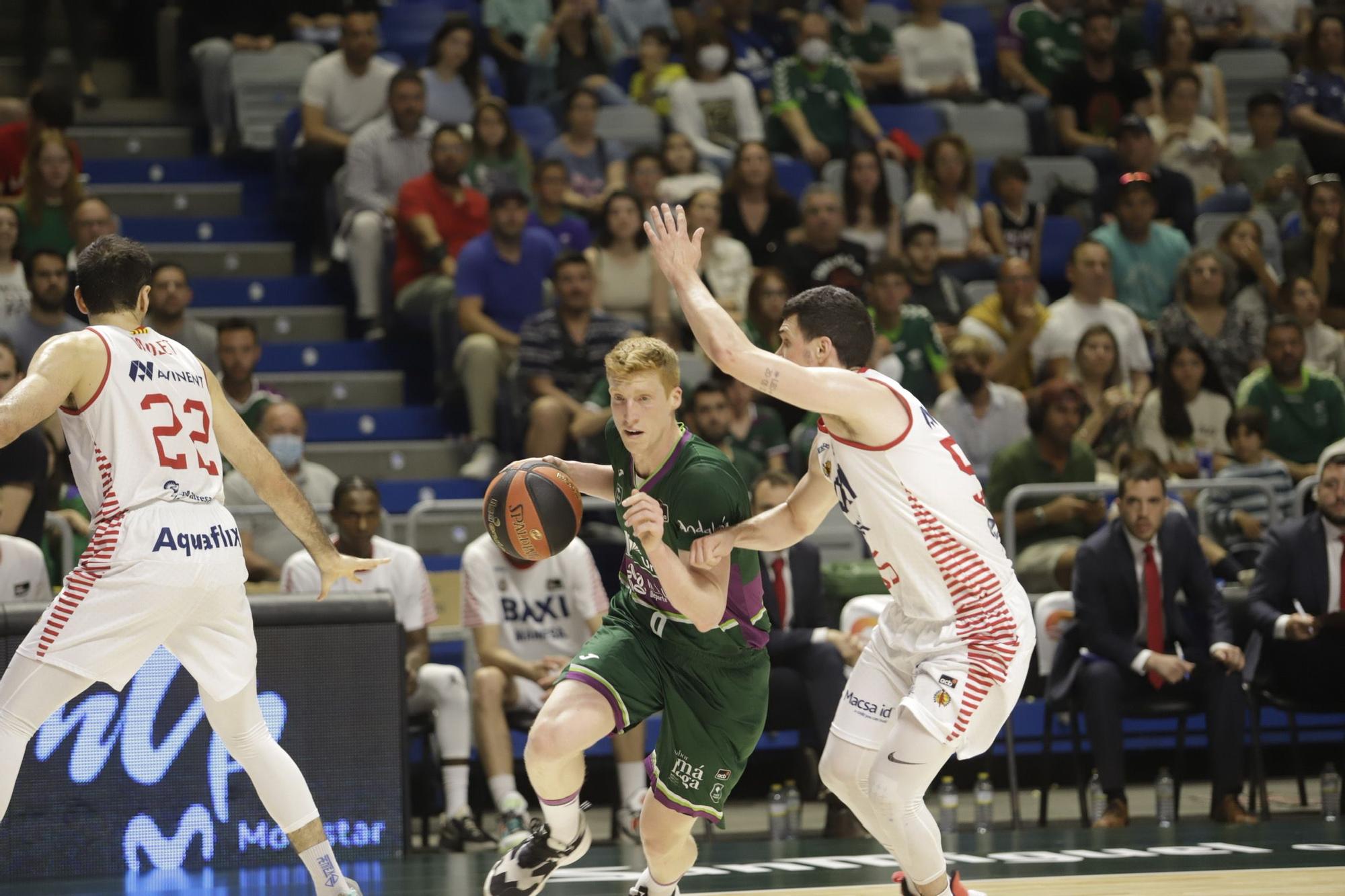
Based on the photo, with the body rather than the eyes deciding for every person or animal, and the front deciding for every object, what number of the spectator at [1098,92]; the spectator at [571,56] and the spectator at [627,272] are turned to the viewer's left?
0

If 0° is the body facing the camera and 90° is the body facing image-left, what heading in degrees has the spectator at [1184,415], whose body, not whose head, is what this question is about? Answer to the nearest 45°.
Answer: approximately 0°

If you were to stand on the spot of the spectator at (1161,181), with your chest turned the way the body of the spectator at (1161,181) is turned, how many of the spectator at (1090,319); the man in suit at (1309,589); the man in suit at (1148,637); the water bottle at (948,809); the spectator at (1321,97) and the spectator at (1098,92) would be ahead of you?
4

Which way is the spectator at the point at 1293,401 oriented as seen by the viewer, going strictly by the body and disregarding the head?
toward the camera

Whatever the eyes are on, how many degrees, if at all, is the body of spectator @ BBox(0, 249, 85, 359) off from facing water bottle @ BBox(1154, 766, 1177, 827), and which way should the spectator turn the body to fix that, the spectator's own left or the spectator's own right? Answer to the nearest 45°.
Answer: approximately 45° to the spectator's own left

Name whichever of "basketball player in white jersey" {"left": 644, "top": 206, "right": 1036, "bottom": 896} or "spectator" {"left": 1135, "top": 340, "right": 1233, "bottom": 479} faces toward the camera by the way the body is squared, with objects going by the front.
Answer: the spectator

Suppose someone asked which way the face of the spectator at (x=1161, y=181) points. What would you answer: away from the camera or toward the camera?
toward the camera

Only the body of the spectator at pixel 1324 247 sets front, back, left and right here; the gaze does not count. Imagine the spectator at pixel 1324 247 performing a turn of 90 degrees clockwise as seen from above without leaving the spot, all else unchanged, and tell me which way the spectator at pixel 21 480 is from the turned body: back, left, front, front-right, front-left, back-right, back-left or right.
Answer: front-left

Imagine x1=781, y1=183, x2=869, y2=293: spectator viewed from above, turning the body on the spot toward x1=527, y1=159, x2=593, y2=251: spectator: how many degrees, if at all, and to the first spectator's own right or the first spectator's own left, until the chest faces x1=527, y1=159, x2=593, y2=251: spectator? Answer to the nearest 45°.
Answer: approximately 90° to the first spectator's own right

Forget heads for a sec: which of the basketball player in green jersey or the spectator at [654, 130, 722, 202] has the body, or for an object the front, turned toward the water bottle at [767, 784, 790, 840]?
the spectator

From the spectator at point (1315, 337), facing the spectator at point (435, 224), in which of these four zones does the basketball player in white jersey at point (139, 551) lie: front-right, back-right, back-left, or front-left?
front-left

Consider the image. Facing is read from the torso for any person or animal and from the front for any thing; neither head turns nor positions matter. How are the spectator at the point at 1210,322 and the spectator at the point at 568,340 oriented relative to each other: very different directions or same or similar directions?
same or similar directions

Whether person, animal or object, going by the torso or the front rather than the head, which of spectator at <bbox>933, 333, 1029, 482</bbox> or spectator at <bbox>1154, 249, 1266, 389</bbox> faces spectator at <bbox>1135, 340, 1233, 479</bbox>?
spectator at <bbox>1154, 249, 1266, 389</bbox>

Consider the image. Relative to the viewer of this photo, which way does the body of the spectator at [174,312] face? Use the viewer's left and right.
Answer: facing the viewer

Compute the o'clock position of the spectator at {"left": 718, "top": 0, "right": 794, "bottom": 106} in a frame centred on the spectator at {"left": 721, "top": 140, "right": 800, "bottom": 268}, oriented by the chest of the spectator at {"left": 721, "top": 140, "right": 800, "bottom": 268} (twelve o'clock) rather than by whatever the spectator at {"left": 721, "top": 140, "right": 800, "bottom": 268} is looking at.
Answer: the spectator at {"left": 718, "top": 0, "right": 794, "bottom": 106} is roughly at 6 o'clock from the spectator at {"left": 721, "top": 140, "right": 800, "bottom": 268}.

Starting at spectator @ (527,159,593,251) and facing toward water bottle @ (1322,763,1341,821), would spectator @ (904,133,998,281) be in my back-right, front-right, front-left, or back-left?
front-left

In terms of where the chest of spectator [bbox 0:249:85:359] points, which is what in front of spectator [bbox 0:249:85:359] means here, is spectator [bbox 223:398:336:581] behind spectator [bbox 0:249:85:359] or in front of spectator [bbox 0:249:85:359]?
in front

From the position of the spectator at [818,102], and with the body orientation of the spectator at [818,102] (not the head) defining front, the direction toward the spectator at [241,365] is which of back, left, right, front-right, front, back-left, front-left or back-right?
front-right

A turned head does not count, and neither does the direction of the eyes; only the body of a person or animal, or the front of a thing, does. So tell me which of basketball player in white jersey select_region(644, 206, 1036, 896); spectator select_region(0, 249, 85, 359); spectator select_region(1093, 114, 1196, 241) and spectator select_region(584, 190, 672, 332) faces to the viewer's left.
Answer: the basketball player in white jersey

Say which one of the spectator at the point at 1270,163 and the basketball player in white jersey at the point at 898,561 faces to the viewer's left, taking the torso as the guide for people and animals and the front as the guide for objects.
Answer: the basketball player in white jersey

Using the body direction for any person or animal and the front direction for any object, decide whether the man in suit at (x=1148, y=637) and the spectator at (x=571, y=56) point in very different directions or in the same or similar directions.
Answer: same or similar directions
